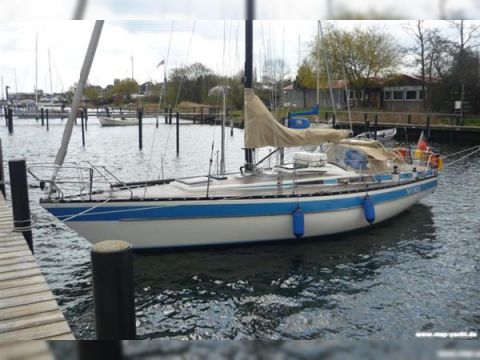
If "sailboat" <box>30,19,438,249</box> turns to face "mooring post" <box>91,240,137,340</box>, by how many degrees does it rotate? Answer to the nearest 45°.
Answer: approximately 45° to its left

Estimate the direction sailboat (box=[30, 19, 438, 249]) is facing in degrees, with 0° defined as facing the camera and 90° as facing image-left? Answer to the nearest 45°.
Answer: approximately 45°

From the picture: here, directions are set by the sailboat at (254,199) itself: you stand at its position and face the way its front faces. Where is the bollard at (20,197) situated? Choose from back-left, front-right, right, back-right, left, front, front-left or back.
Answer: front
